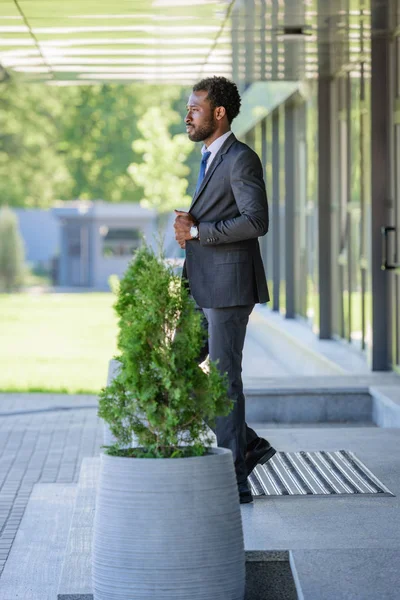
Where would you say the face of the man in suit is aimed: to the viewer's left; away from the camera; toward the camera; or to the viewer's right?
to the viewer's left

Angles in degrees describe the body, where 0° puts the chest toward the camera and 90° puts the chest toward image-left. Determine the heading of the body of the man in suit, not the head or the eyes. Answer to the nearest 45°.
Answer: approximately 90°

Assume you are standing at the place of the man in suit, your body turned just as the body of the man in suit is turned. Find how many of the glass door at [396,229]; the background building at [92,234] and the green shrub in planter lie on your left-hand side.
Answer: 1

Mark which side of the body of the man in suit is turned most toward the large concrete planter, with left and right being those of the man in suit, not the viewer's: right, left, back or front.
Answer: left
